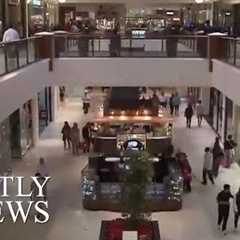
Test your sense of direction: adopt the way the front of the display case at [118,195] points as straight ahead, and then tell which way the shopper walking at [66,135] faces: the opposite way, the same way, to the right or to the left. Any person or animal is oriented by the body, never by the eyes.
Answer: the opposite way

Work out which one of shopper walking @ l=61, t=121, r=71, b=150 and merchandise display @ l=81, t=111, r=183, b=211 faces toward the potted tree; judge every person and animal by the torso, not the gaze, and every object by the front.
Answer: the merchandise display

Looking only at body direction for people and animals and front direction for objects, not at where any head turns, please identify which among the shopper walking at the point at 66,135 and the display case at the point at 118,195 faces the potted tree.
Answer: the display case

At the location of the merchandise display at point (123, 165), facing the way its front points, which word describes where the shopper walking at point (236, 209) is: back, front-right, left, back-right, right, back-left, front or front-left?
front-left

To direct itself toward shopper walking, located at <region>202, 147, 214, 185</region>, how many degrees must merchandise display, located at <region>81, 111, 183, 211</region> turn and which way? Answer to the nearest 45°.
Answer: approximately 90° to its left

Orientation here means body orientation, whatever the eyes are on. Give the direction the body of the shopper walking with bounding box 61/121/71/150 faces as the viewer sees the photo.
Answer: away from the camera

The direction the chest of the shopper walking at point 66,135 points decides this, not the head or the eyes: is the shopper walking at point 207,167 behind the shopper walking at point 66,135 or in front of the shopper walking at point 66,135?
behind

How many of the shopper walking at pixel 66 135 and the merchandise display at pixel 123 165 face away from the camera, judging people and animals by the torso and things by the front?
1

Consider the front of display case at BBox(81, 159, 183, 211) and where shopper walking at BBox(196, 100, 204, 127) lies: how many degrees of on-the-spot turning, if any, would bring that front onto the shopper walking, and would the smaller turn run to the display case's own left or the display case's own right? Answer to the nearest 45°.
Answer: approximately 180°
